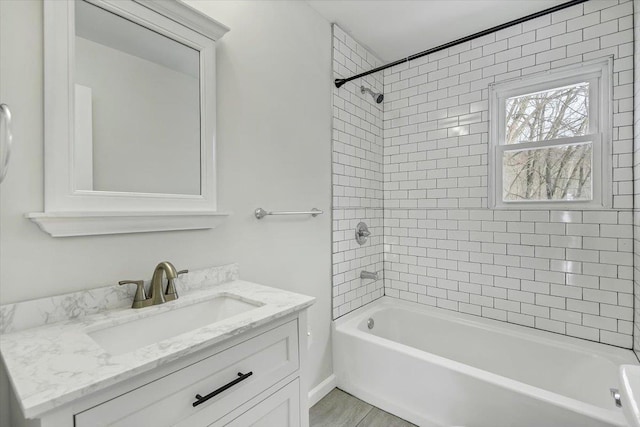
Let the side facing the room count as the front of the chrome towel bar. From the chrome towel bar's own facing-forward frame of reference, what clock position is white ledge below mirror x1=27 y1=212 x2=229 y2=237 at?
The white ledge below mirror is roughly at 3 o'clock from the chrome towel bar.

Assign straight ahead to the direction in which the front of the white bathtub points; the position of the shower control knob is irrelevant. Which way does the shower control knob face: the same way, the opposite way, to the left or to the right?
to the left

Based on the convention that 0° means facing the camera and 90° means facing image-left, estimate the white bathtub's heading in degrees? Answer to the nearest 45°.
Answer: approximately 45°

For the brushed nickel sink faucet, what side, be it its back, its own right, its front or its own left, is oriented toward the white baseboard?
left

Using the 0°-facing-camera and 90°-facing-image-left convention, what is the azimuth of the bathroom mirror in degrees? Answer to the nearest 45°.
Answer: approximately 315°

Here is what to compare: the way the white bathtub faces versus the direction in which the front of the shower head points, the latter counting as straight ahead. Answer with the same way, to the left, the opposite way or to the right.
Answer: to the right

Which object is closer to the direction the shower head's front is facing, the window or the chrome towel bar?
the window

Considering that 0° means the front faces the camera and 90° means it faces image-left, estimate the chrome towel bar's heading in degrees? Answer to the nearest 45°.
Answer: approximately 315°

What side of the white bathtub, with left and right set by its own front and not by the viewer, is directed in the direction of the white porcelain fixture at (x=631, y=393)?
left
